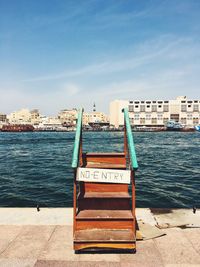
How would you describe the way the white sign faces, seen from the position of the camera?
facing the viewer

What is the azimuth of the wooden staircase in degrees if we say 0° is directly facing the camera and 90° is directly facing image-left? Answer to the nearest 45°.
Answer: approximately 0°
